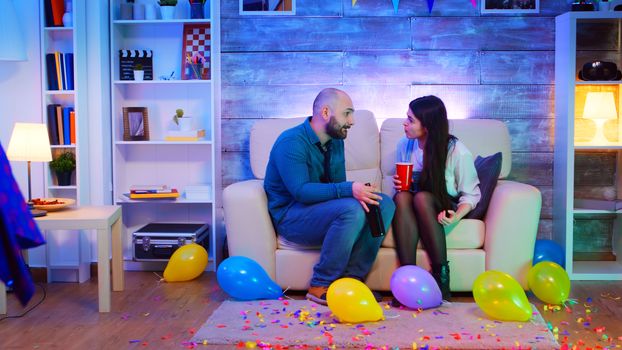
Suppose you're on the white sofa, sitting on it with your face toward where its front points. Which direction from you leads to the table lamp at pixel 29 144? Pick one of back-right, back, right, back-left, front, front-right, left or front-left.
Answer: right

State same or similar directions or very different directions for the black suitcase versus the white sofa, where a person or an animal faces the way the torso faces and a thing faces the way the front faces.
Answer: same or similar directions

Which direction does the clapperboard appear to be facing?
toward the camera

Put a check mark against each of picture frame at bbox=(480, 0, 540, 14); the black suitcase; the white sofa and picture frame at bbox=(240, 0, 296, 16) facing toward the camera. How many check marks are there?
4

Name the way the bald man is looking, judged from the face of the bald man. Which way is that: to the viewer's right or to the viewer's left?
to the viewer's right

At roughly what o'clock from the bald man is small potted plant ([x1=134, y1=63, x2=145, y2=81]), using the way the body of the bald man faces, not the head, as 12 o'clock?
The small potted plant is roughly at 6 o'clock from the bald man.

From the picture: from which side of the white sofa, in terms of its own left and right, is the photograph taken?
front

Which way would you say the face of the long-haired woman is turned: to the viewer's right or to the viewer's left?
to the viewer's left

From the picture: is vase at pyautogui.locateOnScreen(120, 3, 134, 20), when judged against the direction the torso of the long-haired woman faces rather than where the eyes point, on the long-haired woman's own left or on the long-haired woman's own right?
on the long-haired woman's own right

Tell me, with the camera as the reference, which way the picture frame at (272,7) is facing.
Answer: facing the viewer

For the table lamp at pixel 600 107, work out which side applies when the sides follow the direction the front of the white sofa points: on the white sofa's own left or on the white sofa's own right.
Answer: on the white sofa's own left

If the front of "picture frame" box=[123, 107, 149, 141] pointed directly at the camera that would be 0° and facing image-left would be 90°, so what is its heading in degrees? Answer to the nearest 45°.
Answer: approximately 0°

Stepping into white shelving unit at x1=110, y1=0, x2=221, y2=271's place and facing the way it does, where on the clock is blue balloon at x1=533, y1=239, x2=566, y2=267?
The blue balloon is roughly at 10 o'clock from the white shelving unit.

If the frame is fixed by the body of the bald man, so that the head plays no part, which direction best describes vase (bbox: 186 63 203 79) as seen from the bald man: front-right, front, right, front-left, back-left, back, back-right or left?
back

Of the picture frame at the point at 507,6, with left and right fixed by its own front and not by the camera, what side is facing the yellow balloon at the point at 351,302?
front
